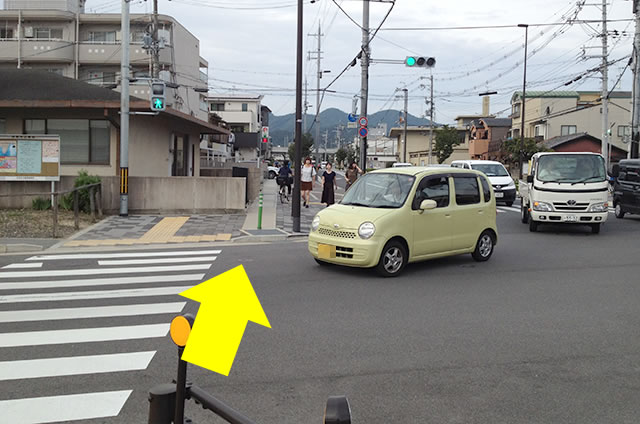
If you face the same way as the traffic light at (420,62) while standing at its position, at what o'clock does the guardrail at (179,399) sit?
The guardrail is roughly at 12 o'clock from the traffic light.

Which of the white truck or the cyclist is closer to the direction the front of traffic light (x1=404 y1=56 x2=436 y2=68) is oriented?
the white truck

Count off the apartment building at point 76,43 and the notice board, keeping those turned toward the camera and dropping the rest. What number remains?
2

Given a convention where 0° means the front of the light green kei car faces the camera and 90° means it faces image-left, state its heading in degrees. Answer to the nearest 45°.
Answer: approximately 45°

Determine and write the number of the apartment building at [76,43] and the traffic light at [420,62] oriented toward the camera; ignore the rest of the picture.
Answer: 2

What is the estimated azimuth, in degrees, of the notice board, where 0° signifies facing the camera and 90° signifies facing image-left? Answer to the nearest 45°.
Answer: approximately 0°

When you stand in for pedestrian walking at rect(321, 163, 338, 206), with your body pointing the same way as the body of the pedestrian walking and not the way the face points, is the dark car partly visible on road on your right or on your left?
on your left

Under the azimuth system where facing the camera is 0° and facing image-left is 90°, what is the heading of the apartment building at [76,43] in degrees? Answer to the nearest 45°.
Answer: approximately 0°
